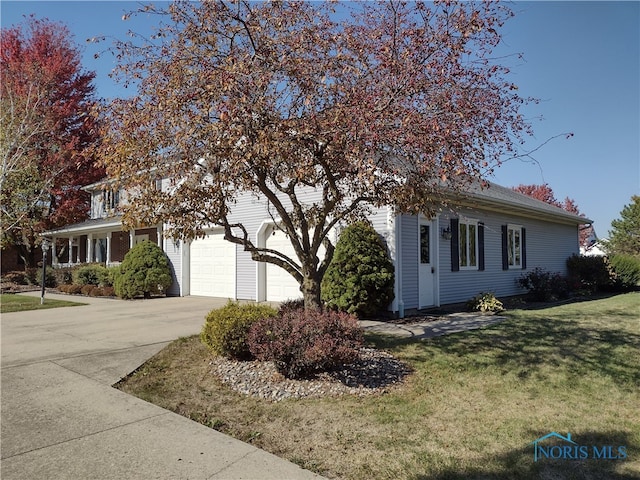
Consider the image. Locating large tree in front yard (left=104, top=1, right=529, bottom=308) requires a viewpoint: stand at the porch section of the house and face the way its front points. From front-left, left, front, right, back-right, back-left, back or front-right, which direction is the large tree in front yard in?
front-left

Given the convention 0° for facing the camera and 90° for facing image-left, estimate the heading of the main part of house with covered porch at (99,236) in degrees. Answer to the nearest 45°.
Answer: approximately 45°

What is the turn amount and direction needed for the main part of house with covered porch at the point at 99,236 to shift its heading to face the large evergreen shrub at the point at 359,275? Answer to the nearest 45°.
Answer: approximately 45° to its left

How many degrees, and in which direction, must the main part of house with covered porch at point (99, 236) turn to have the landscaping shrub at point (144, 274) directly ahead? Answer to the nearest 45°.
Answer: approximately 45° to its left

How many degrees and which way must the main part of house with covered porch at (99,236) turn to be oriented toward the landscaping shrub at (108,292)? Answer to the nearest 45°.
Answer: approximately 45° to its left

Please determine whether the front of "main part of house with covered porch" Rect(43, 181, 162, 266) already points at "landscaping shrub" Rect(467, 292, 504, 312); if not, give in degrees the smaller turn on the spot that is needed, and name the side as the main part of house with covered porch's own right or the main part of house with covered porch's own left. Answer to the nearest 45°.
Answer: approximately 90° to the main part of house with covered porch's own left

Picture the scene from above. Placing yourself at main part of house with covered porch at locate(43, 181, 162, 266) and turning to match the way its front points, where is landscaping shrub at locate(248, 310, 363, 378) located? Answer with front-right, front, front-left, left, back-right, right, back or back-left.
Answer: front-left

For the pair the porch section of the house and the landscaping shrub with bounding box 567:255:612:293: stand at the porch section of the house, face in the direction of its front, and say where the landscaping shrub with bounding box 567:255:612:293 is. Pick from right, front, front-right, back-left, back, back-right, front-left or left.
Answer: left

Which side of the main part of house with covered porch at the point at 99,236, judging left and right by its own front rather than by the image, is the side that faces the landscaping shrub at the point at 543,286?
left
